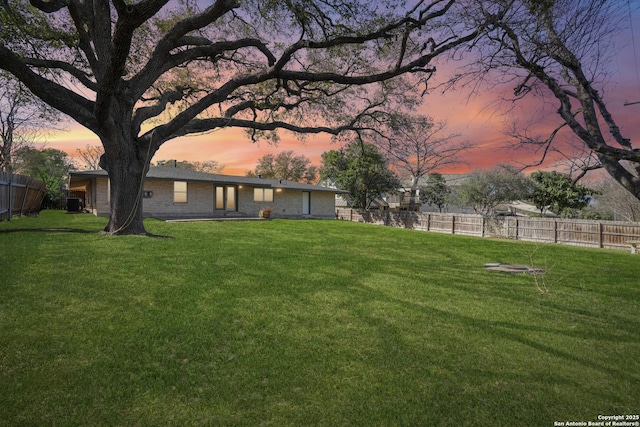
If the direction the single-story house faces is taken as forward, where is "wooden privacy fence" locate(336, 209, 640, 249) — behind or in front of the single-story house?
behind
